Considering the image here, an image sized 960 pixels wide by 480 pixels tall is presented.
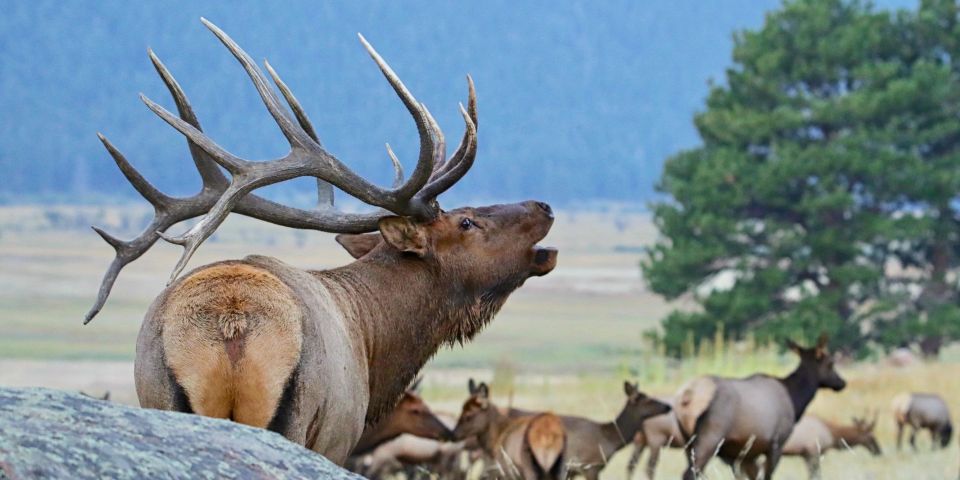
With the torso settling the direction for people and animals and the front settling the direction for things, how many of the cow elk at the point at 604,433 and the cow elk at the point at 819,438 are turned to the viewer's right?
2

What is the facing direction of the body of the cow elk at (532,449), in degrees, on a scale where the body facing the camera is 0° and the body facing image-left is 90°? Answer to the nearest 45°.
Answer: approximately 135°

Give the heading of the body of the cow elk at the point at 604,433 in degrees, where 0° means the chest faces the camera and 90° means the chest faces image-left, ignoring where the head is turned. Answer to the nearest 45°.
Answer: approximately 270°

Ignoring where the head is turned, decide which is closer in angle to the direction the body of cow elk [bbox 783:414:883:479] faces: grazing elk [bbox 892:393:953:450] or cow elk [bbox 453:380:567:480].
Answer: the grazing elk

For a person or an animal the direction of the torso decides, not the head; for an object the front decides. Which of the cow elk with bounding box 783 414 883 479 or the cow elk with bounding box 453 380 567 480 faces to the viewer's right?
the cow elk with bounding box 783 414 883 479

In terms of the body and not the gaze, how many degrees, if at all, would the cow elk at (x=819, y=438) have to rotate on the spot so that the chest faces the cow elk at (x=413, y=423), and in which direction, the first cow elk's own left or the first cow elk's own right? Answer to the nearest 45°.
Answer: approximately 135° to the first cow elk's own right

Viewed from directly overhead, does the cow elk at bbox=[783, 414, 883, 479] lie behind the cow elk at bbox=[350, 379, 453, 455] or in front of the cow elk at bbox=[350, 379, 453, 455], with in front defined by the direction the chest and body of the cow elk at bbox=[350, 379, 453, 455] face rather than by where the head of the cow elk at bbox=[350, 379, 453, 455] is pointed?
in front

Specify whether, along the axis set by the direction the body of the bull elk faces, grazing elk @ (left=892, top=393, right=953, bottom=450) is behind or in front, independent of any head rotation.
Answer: in front

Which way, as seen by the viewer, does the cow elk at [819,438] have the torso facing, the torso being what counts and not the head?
to the viewer's right

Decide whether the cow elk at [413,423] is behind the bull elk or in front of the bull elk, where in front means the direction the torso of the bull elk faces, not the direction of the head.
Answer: in front

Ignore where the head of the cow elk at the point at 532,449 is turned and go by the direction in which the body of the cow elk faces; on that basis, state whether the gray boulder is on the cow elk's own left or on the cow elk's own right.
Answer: on the cow elk's own left

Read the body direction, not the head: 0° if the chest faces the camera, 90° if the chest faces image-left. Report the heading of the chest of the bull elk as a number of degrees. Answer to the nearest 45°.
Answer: approximately 225°
